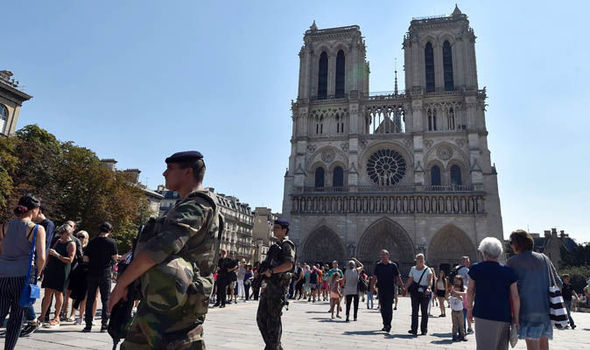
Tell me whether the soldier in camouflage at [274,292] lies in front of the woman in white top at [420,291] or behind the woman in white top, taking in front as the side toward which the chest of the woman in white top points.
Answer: in front

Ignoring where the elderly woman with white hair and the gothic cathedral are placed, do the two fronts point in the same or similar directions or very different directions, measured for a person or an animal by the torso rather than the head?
very different directions

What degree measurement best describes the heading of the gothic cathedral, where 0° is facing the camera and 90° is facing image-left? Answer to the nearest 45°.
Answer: approximately 0°

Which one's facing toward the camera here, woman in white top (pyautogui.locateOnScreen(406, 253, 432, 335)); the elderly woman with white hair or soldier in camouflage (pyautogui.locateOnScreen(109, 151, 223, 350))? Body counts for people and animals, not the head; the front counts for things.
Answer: the woman in white top

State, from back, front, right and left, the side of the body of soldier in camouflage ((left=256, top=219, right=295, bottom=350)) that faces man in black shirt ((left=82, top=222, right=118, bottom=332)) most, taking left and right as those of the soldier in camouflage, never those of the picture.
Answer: front

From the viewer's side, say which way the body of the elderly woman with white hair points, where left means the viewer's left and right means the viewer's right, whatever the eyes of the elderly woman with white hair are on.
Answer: facing away from the viewer

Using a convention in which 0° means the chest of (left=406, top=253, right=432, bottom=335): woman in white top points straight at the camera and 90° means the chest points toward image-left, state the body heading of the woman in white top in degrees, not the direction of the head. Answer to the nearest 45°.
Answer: approximately 0°
